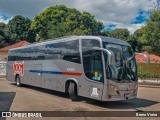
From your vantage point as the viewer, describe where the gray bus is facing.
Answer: facing the viewer and to the right of the viewer

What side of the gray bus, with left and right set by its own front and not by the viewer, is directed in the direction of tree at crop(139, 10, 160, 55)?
left

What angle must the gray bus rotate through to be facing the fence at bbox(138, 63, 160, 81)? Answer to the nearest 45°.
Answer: approximately 90° to its left
